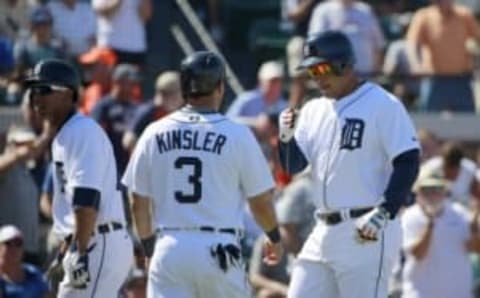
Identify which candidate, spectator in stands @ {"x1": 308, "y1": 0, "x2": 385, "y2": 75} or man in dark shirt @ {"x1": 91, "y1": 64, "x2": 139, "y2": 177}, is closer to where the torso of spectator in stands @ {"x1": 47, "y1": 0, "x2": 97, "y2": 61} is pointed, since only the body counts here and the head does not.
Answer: the man in dark shirt

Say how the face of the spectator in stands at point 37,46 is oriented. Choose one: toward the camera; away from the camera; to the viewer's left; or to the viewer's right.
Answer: toward the camera

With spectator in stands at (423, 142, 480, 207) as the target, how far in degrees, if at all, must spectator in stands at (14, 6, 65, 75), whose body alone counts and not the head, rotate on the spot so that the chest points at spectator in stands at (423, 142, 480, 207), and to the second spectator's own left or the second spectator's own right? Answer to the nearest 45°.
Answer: approximately 45° to the second spectator's own left

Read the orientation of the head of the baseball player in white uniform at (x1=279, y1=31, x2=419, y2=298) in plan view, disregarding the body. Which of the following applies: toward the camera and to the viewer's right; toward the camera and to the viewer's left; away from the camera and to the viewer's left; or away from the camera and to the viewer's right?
toward the camera and to the viewer's left

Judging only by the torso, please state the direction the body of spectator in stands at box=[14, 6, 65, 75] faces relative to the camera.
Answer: toward the camera

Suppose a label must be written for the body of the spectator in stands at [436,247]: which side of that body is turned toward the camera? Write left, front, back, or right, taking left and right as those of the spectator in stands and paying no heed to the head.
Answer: front

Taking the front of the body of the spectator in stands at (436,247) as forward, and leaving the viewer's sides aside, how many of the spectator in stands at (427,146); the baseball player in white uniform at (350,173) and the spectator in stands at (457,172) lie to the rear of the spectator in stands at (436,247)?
2

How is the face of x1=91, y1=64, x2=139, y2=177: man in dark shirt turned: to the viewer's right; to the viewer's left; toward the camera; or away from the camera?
toward the camera

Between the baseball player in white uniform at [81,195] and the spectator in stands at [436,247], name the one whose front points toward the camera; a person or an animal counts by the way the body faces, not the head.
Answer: the spectator in stands

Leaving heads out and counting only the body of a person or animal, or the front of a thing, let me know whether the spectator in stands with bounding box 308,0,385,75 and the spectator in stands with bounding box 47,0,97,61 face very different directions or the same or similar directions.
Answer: same or similar directions

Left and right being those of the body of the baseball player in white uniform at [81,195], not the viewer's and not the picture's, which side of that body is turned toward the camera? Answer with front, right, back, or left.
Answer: left

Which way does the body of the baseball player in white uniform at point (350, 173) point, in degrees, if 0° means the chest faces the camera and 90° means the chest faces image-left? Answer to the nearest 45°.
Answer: approximately 45°

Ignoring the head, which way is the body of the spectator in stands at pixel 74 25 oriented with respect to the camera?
toward the camera

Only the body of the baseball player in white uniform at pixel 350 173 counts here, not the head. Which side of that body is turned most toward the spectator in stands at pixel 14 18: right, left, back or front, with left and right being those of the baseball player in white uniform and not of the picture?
right

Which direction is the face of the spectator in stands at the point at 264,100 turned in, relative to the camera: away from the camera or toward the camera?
toward the camera
